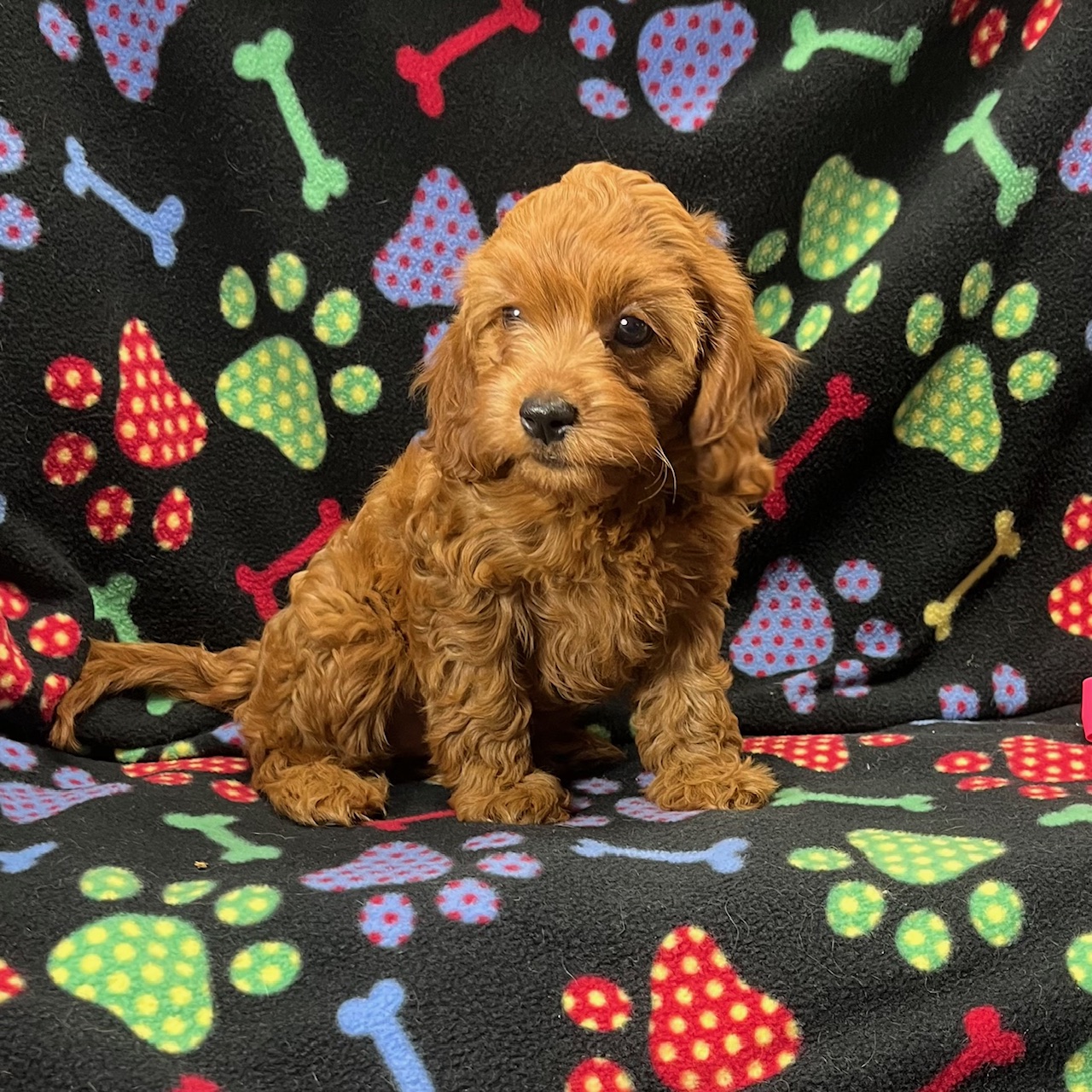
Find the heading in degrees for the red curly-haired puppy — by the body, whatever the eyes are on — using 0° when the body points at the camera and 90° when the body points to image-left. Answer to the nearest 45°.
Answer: approximately 315°
